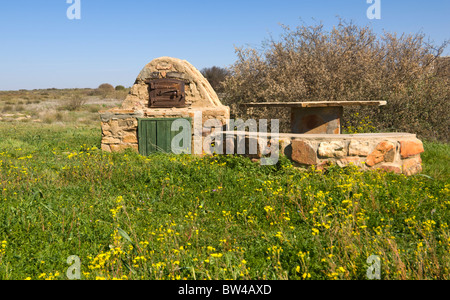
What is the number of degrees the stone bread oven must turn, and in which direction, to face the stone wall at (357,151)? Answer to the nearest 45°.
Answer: approximately 45° to its left

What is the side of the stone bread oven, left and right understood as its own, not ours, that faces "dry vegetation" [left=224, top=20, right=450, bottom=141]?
left

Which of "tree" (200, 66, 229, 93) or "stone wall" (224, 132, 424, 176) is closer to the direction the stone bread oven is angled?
the stone wall

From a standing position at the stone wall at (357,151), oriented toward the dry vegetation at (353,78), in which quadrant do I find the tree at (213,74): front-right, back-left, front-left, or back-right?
front-left

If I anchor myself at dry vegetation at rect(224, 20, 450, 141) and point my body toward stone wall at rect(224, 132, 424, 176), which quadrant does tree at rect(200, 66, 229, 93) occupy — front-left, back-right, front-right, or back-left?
back-right

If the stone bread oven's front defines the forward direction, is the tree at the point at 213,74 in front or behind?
behind

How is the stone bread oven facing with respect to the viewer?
toward the camera

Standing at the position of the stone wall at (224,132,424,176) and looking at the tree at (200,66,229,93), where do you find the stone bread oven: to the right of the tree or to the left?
left

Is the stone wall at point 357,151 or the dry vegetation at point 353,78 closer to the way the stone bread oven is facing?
the stone wall
